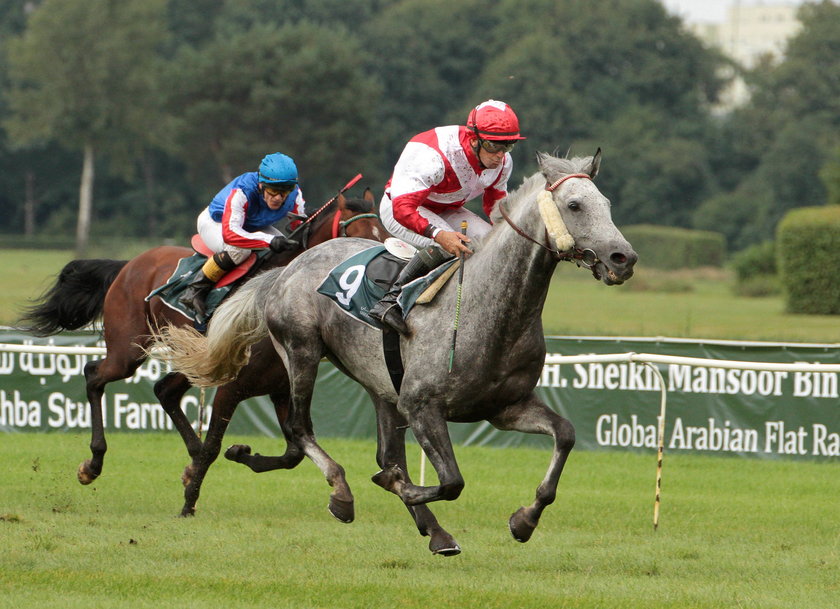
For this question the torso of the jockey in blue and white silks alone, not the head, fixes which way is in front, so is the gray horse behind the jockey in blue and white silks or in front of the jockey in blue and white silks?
in front

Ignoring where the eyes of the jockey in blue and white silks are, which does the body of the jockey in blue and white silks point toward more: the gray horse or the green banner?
the gray horse

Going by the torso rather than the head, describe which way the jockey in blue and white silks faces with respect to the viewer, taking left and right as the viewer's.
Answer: facing the viewer and to the right of the viewer

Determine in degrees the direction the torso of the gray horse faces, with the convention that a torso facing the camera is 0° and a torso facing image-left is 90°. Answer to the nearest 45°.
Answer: approximately 315°

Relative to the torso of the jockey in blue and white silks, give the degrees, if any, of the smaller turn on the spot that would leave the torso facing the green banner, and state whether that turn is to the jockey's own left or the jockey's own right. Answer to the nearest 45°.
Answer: approximately 90° to the jockey's own left

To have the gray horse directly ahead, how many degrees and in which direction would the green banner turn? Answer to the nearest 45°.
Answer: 0° — it already faces it

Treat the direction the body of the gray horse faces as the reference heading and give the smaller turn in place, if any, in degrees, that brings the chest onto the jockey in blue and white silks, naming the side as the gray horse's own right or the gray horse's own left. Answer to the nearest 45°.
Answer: approximately 180°

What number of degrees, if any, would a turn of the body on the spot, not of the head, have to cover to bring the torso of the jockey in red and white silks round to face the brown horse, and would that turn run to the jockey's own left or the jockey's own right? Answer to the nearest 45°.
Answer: approximately 180°

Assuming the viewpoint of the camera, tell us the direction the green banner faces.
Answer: facing the viewer

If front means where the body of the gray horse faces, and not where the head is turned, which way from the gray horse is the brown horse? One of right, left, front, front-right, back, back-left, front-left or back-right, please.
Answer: back

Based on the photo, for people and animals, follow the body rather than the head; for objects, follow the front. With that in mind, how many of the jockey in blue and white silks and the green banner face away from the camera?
0

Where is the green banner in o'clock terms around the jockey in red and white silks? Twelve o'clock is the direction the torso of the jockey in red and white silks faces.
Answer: The green banner is roughly at 8 o'clock from the jockey in red and white silks.

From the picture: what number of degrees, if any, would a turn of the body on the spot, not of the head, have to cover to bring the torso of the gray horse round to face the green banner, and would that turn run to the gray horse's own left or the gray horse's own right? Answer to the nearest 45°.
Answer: approximately 135° to the gray horse's own left

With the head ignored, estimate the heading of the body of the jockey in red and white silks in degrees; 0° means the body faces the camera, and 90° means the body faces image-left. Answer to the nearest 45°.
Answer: approximately 315°
